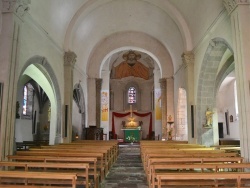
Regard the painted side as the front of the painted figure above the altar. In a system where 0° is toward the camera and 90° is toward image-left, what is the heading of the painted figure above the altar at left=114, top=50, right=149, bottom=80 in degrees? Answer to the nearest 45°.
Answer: approximately 0°

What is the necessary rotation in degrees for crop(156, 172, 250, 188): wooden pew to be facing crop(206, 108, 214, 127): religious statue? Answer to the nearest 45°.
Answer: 0° — it already faces it

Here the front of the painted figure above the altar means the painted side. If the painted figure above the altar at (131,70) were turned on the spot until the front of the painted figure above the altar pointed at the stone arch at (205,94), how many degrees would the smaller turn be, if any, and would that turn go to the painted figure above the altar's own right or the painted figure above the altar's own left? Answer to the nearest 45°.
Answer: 0° — it already faces it

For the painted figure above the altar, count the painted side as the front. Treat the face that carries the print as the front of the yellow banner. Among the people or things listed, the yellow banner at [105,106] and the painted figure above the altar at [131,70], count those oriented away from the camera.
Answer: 0

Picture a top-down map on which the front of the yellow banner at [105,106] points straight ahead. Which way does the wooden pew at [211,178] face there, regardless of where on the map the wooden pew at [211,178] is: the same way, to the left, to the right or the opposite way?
the opposite way

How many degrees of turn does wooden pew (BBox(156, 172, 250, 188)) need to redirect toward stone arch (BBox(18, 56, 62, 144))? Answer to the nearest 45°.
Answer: approximately 45° to its left

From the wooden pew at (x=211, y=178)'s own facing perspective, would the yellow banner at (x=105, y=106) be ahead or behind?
ahead

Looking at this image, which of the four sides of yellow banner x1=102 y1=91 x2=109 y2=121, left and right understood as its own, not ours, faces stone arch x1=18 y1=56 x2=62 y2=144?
front

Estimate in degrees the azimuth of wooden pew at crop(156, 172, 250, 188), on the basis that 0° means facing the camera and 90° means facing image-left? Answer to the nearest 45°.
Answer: approximately 180°

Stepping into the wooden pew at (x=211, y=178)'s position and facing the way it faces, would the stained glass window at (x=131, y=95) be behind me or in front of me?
in front

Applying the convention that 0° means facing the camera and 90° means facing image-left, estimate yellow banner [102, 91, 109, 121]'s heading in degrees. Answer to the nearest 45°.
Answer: approximately 0°

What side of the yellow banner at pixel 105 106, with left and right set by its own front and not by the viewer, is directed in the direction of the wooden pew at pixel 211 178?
front

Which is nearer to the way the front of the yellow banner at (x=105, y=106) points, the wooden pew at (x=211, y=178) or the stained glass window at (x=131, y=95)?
the wooden pew
